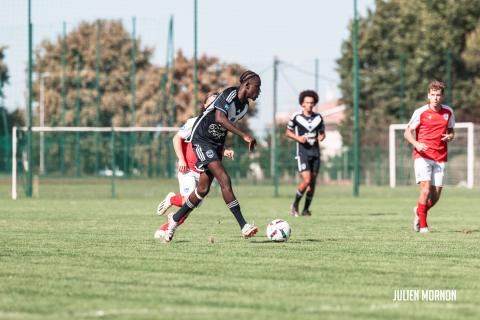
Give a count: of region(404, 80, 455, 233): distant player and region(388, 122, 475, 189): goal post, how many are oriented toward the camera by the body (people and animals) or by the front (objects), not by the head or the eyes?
2

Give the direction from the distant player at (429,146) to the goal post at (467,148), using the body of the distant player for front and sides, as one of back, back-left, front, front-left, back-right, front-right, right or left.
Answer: back

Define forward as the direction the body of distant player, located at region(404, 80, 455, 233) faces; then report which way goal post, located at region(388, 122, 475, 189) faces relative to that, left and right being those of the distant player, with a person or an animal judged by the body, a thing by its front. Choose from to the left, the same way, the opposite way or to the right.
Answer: the same way

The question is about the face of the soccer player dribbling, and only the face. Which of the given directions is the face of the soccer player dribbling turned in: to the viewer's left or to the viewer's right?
to the viewer's right

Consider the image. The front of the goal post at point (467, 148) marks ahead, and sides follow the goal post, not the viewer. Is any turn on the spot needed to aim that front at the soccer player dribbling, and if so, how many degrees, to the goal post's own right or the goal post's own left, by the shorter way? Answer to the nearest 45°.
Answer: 0° — it already faces them

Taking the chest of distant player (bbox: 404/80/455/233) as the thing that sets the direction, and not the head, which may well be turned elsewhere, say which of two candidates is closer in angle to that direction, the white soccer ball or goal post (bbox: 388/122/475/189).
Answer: the white soccer ball

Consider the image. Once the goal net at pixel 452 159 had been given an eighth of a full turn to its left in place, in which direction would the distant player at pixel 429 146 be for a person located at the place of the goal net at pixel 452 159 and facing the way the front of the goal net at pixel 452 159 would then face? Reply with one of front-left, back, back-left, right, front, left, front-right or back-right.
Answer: front-right

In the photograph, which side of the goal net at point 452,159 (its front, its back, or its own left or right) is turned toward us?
front

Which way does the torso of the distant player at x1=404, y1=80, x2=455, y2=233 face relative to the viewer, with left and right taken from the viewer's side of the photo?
facing the viewer

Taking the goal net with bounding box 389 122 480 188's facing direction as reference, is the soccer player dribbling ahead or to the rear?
ahead

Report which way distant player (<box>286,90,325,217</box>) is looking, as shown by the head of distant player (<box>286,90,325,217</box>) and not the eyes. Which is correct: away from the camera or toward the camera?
toward the camera

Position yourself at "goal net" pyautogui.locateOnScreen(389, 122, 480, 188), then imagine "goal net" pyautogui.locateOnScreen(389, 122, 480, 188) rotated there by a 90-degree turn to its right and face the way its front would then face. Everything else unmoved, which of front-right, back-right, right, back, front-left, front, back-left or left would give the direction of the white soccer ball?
left

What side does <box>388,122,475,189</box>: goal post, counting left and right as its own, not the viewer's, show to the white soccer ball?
front

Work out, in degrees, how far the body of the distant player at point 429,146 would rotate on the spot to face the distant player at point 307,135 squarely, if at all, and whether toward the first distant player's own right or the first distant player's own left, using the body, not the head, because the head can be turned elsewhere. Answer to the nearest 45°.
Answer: approximately 135° to the first distant player's own right
